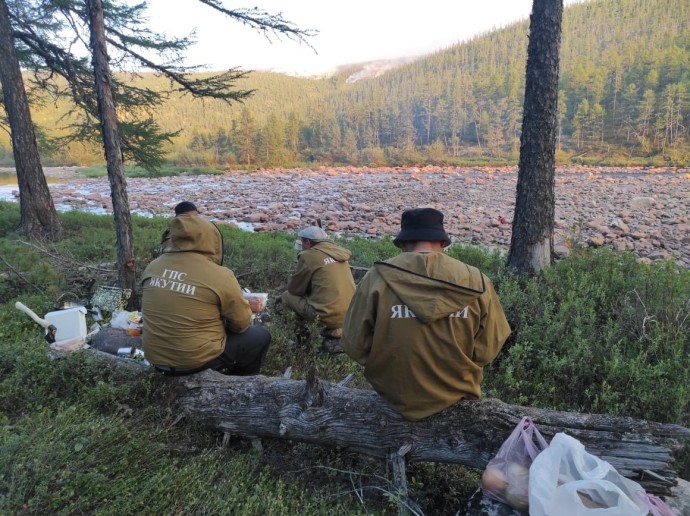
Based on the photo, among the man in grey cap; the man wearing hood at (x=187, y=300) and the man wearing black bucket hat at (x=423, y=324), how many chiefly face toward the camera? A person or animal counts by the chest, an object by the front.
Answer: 0

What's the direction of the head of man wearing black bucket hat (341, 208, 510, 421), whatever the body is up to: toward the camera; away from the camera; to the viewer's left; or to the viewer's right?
away from the camera

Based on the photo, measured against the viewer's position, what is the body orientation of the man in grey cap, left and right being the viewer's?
facing away from the viewer and to the left of the viewer

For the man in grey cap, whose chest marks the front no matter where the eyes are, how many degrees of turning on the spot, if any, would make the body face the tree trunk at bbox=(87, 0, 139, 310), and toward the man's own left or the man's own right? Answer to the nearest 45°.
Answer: approximately 45° to the man's own left

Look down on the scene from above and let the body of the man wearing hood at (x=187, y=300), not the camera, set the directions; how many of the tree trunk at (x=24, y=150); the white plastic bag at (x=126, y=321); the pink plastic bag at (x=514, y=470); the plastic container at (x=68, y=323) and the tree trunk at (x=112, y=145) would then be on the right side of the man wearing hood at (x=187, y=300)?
1

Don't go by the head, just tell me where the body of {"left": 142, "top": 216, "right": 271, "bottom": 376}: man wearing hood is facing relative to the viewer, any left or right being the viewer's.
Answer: facing away from the viewer and to the right of the viewer

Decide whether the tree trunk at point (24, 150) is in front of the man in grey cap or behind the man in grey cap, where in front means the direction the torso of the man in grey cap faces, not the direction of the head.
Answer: in front

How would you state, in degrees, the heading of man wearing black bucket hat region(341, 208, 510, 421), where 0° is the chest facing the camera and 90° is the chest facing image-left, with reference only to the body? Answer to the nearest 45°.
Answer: approximately 180°

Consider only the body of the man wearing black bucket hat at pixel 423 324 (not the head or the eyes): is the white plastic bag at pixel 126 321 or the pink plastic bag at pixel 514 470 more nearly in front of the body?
the white plastic bag

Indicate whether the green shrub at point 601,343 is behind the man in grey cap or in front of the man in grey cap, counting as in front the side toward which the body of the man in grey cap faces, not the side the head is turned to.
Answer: behind

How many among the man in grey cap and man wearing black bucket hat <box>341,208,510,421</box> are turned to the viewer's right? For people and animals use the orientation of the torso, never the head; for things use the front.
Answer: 0

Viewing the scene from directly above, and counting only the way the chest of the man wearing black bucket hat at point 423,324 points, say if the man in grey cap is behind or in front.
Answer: in front

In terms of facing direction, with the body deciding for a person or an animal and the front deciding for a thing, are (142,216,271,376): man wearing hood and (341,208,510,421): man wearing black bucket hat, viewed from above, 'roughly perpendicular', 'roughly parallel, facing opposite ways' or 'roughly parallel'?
roughly parallel

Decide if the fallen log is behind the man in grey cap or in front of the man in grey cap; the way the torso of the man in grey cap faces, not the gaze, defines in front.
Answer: behind
